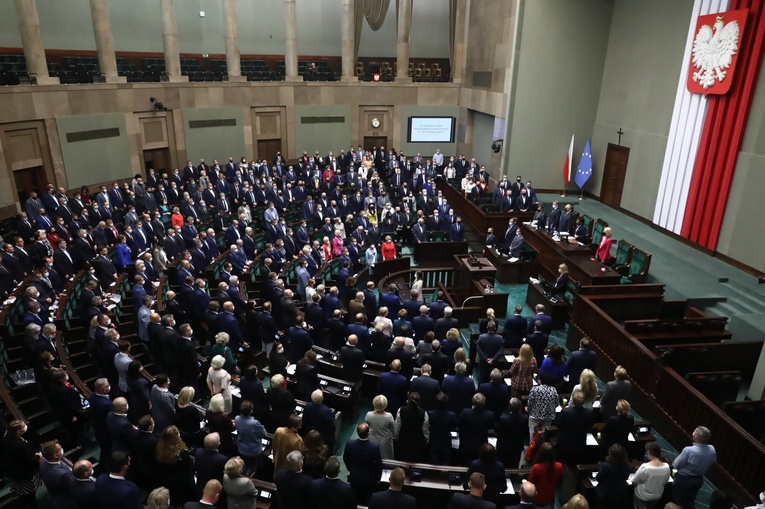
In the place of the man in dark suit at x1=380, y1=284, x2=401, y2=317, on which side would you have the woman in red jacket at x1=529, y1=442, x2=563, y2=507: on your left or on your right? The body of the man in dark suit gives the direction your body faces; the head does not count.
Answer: on your right

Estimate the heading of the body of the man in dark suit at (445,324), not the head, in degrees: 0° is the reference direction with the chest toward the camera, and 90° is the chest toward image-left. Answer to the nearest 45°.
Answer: approximately 180°

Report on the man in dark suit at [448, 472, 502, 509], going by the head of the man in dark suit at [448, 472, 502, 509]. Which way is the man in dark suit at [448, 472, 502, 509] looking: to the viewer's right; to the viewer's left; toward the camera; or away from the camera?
away from the camera

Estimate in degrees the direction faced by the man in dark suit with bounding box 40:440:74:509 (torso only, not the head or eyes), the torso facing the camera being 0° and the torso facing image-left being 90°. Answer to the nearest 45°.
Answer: approximately 225°

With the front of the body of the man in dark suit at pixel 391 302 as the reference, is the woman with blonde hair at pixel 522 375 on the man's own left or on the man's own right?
on the man's own right

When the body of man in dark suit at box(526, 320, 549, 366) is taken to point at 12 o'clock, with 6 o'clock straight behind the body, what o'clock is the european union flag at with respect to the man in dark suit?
The european union flag is roughly at 12 o'clock from the man in dark suit.

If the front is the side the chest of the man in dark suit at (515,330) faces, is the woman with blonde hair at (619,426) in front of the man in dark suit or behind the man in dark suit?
behind

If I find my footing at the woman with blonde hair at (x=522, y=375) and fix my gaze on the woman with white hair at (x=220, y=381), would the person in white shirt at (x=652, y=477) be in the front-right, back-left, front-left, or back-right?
back-left

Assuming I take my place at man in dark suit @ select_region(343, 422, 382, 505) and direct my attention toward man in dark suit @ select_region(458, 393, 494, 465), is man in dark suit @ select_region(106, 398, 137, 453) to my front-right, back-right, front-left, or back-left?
back-left

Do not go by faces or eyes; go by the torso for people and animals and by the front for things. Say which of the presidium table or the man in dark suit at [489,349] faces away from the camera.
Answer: the man in dark suit

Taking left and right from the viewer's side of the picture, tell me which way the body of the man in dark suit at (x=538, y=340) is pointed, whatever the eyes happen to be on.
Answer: facing away from the viewer

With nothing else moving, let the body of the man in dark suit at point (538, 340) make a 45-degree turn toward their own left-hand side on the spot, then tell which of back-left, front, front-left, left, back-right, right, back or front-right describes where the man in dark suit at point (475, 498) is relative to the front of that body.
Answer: back-left

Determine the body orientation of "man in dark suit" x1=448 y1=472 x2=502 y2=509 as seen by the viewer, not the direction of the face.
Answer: away from the camera

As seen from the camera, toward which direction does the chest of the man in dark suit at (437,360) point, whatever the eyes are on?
away from the camera

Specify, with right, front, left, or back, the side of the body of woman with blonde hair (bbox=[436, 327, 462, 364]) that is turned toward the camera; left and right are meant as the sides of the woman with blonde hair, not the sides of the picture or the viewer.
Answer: back

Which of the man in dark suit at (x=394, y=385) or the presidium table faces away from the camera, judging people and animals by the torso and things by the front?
the man in dark suit

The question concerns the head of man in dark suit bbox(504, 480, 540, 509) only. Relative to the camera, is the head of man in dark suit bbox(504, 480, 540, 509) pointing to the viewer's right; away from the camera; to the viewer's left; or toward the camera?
away from the camera
